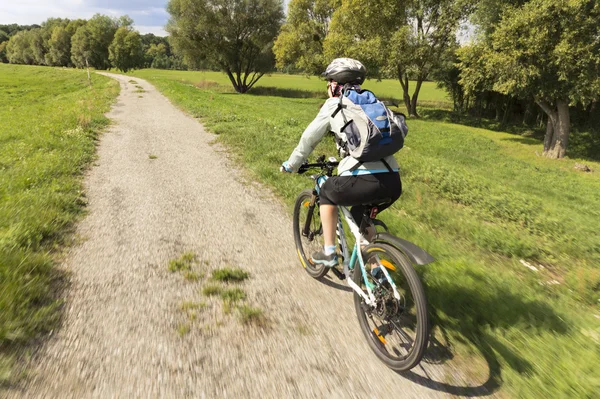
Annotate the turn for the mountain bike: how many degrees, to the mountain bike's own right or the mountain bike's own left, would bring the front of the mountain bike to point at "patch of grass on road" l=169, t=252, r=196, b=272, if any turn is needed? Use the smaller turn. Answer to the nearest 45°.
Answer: approximately 45° to the mountain bike's own left

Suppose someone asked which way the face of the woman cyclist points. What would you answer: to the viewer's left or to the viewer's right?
to the viewer's left

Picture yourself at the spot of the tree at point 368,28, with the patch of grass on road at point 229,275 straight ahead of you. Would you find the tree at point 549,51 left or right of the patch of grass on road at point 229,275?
left

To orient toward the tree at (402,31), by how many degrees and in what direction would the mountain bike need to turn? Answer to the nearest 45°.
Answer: approximately 45° to its right

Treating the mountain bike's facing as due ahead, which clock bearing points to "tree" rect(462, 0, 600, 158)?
The tree is roughly at 2 o'clock from the mountain bike.

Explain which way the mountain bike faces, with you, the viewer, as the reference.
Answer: facing away from the viewer and to the left of the viewer

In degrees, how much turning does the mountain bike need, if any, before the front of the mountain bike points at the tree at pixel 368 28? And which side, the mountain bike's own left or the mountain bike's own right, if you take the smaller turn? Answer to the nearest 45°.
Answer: approximately 45° to the mountain bike's own right
